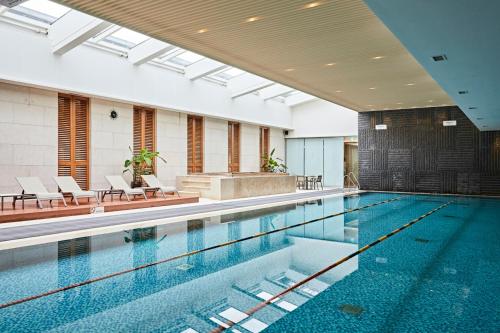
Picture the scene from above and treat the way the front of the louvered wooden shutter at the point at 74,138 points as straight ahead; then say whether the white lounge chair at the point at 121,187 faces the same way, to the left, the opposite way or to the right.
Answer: the same way

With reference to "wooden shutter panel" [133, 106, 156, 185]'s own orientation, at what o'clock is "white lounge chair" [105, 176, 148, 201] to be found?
The white lounge chair is roughly at 2 o'clock from the wooden shutter panel.

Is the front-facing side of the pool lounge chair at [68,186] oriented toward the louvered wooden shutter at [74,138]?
no

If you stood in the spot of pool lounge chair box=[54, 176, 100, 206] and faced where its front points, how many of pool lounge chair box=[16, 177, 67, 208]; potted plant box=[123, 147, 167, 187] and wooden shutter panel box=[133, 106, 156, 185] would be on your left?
2

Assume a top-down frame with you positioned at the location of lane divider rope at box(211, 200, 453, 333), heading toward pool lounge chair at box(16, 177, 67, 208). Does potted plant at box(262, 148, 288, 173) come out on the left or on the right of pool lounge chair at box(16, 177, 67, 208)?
right

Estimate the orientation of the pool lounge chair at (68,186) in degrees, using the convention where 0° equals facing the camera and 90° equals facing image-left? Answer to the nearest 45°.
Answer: approximately 315°

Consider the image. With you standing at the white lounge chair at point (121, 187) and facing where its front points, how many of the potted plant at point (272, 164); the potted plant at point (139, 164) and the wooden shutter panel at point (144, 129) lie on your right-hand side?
0

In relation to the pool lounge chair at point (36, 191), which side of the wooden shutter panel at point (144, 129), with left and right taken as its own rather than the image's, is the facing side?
right

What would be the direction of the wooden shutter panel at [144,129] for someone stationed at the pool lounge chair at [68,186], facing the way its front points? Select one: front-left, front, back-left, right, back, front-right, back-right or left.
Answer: left

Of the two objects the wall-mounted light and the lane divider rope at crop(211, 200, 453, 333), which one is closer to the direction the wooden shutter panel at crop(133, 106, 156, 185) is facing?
the lane divider rope

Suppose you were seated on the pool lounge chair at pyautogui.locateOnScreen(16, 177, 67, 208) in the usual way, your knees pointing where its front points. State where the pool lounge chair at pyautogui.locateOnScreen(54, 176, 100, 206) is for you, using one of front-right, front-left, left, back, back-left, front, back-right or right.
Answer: left

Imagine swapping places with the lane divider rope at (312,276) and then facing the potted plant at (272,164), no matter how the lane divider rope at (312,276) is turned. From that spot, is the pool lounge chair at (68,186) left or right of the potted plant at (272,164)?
left

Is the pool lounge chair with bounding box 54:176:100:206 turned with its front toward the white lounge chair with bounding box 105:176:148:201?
no

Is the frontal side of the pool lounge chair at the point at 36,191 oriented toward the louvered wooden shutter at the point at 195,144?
no

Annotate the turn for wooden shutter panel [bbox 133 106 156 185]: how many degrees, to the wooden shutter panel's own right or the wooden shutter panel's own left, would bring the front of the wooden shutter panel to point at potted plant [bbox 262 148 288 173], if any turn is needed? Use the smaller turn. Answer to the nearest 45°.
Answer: approximately 90° to the wooden shutter panel's own left

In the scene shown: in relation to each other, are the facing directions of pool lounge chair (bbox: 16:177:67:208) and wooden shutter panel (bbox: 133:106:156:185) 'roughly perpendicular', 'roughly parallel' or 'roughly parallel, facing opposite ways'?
roughly parallel

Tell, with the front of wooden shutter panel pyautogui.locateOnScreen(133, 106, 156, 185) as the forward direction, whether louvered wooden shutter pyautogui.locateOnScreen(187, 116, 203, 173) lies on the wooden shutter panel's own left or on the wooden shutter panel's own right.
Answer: on the wooden shutter panel's own left

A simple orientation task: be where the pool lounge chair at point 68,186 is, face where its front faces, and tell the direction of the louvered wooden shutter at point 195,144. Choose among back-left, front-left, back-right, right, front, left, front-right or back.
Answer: left

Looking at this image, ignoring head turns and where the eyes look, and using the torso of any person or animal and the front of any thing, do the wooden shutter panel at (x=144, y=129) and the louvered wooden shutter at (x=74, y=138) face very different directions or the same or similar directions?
same or similar directions
